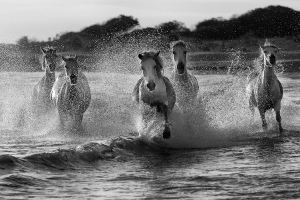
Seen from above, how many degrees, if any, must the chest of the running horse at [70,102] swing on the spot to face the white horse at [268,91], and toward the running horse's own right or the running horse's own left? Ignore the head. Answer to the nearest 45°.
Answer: approximately 90° to the running horse's own left

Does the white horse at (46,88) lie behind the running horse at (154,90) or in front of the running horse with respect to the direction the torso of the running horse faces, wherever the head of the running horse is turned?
behind

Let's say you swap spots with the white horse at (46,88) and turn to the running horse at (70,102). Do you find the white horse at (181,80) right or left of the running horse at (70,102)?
left

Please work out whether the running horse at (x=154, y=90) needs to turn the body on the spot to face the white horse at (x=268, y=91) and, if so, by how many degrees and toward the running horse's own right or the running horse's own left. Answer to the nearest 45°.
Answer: approximately 135° to the running horse's own left

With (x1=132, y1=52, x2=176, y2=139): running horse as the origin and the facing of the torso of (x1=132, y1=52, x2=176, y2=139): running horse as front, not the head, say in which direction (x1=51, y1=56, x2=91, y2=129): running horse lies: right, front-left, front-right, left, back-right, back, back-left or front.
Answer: back-right

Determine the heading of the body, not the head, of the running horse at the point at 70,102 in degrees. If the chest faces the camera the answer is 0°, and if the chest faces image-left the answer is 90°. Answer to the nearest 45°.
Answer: approximately 0°

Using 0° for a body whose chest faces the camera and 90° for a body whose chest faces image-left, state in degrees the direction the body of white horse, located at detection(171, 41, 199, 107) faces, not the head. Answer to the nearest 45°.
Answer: approximately 0°
